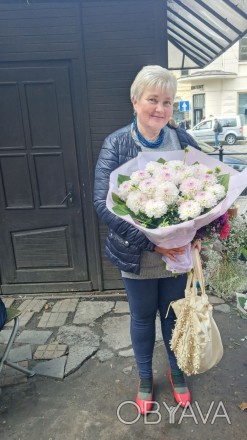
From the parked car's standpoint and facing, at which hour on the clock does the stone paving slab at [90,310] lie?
The stone paving slab is roughly at 9 o'clock from the parked car.

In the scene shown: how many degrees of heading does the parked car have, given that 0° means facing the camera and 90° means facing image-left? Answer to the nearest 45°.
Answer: approximately 90°

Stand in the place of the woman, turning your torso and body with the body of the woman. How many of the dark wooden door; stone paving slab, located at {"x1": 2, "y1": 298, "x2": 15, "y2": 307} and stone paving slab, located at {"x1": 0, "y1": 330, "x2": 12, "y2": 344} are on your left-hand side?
0

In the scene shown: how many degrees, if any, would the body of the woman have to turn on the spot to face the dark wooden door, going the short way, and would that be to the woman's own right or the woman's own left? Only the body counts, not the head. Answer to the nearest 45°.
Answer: approximately 135° to the woman's own right

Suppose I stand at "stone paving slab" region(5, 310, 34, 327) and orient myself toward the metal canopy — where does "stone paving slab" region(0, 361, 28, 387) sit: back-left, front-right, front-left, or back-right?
back-right

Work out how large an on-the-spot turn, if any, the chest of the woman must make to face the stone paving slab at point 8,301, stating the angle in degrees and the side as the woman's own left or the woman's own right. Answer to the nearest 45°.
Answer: approximately 135° to the woman's own right

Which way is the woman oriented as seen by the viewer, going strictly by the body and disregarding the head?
toward the camera

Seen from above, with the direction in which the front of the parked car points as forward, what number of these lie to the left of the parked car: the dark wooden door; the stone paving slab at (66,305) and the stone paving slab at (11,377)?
3

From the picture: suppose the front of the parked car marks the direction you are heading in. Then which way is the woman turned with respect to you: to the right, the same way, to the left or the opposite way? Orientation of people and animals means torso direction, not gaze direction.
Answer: to the left

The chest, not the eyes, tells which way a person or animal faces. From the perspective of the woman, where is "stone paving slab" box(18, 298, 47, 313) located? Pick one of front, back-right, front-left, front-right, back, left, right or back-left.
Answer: back-right

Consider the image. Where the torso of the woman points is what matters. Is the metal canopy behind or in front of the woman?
behind

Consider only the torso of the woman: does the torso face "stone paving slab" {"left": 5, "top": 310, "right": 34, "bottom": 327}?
no

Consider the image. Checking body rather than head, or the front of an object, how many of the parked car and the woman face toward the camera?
1

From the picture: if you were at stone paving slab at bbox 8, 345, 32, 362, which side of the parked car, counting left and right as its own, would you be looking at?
left

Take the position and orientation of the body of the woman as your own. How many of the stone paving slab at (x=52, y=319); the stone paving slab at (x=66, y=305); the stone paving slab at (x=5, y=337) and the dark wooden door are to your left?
0

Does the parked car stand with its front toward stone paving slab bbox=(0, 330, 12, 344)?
no
